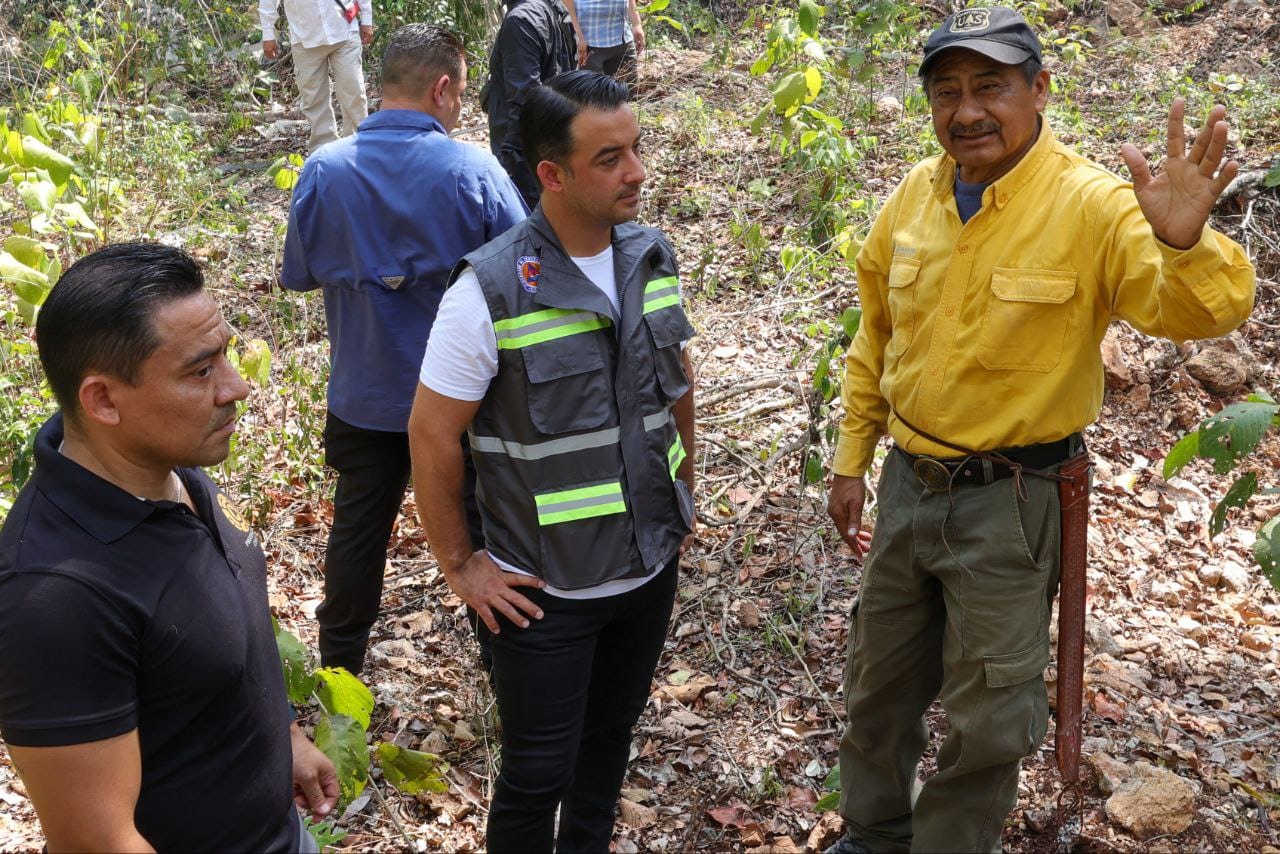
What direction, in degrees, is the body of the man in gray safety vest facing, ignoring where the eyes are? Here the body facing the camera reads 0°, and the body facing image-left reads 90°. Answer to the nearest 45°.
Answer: approximately 315°

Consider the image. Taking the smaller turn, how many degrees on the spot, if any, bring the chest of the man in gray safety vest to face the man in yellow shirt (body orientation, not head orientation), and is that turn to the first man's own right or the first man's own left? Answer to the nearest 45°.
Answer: approximately 45° to the first man's own left

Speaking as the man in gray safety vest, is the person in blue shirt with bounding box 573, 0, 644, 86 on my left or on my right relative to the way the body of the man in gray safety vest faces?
on my left

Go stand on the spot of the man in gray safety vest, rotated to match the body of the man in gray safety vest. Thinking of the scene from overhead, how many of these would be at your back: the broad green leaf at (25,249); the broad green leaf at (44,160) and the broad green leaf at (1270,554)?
2

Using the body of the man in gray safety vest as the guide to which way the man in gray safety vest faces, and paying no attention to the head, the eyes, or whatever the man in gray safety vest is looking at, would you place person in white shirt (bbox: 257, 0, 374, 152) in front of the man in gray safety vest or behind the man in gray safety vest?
behind
